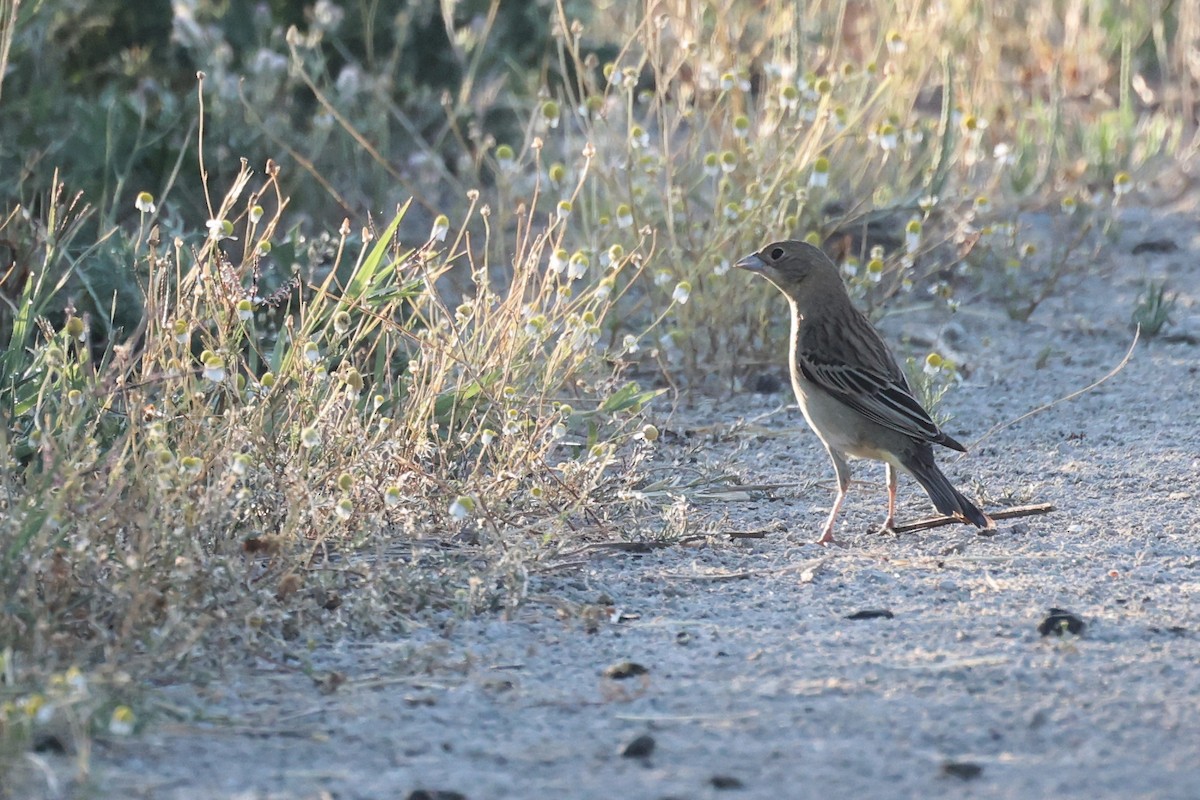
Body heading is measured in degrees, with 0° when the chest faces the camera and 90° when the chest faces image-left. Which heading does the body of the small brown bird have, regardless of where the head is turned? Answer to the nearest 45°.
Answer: approximately 90°
